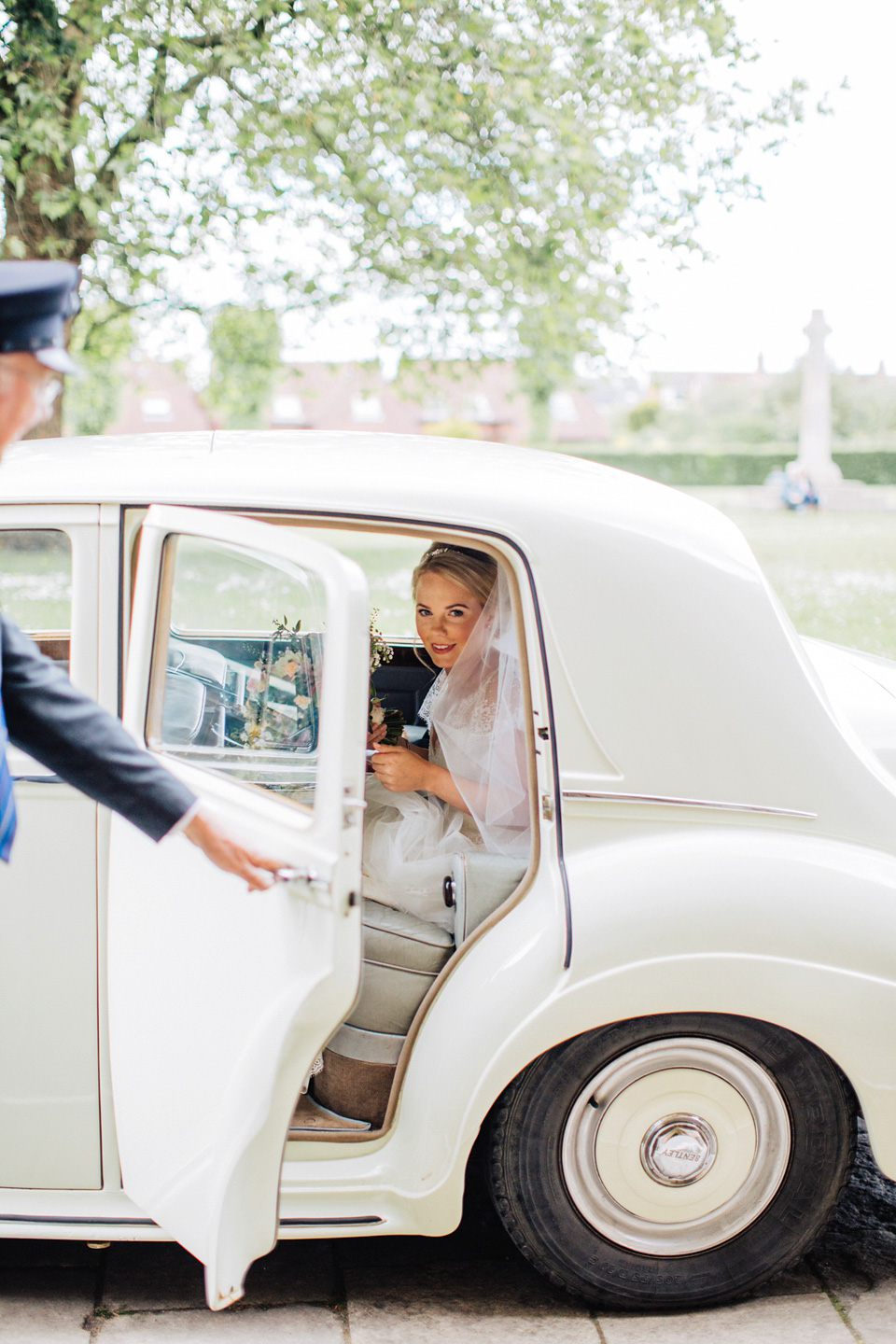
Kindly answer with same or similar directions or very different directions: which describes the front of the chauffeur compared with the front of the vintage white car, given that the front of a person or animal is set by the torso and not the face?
very different directions

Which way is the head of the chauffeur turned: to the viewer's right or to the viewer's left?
to the viewer's right

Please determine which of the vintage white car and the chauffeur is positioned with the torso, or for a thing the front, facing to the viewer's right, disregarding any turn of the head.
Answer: the chauffeur

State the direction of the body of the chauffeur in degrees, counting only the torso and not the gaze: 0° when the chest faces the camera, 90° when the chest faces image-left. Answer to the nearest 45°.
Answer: approximately 270°

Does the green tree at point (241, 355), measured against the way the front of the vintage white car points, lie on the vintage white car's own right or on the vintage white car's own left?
on the vintage white car's own right

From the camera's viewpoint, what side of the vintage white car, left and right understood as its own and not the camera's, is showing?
left

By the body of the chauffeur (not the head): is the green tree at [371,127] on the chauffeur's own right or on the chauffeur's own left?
on the chauffeur's own left

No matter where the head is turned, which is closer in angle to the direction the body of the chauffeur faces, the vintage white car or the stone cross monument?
the vintage white car

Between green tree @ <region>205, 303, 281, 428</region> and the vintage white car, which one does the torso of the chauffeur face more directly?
the vintage white car

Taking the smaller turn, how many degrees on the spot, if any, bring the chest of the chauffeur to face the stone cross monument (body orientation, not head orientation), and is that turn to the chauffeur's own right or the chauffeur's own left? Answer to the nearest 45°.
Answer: approximately 45° to the chauffeur's own left

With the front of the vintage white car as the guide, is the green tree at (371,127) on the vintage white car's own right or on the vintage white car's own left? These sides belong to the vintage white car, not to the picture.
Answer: on the vintage white car's own right

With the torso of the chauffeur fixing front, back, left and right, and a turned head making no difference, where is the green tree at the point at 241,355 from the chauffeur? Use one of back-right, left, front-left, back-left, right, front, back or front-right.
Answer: left

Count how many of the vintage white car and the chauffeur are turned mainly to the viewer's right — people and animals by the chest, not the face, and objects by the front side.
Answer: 1
